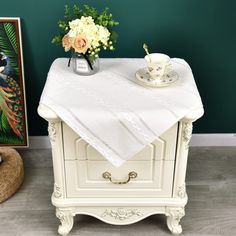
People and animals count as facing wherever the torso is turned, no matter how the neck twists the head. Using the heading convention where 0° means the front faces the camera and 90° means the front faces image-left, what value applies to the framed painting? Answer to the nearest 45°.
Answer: approximately 0°

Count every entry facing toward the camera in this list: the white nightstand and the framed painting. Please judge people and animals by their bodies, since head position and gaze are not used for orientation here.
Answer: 2

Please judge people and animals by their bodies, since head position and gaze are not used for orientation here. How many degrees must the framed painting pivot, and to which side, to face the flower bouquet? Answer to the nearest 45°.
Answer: approximately 45° to its left

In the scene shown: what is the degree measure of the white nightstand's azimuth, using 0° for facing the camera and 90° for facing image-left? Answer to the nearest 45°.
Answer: approximately 0°

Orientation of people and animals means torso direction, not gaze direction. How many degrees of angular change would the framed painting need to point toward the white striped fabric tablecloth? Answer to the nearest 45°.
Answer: approximately 45° to its left

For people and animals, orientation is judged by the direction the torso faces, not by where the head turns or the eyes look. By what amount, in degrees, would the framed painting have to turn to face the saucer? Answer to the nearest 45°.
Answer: approximately 45° to its left
